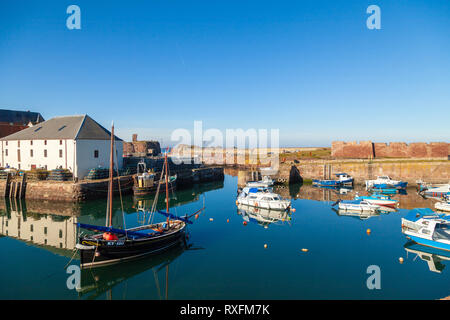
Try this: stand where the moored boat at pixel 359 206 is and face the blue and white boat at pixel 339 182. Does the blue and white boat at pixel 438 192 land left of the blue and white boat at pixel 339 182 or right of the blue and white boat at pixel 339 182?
right

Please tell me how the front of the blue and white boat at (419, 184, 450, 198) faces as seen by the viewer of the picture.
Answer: facing to the left of the viewer
